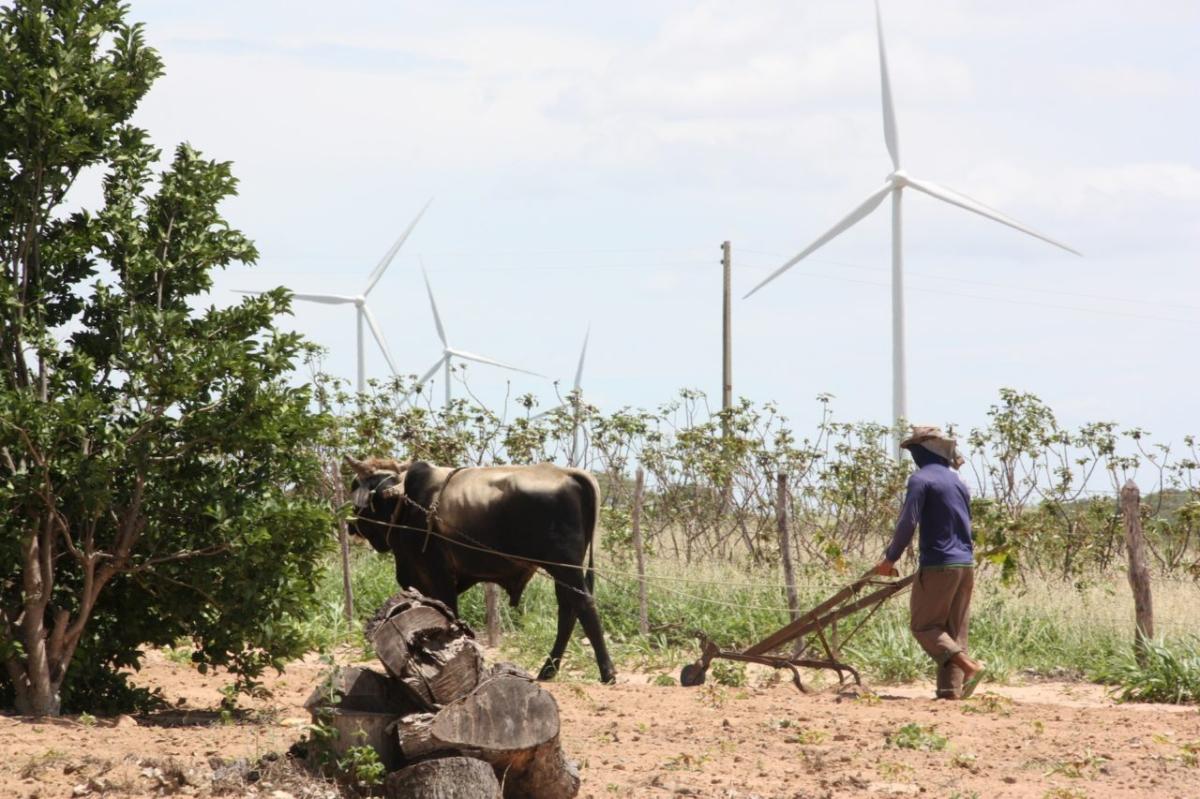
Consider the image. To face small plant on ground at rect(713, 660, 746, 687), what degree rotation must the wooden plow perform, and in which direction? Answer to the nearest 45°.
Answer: approximately 45° to its right

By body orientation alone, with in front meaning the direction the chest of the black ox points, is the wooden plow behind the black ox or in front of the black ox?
behind

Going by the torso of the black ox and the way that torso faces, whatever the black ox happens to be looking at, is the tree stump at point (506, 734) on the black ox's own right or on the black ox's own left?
on the black ox's own left

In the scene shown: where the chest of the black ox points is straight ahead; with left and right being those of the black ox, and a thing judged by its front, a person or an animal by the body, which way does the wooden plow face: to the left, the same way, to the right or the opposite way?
the same way

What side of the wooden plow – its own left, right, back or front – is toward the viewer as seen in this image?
left

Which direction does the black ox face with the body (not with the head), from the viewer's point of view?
to the viewer's left

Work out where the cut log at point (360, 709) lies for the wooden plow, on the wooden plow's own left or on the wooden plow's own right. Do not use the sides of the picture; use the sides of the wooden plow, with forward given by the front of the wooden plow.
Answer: on the wooden plow's own left

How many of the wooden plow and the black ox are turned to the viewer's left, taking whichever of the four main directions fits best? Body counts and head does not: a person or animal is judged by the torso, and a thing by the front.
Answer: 2

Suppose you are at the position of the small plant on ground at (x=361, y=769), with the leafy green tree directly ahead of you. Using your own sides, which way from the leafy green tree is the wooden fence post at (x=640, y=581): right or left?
right

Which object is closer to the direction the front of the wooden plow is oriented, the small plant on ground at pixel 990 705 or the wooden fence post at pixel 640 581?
the wooden fence post

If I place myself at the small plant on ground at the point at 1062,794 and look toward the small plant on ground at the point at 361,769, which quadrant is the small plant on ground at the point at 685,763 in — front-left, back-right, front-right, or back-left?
front-right

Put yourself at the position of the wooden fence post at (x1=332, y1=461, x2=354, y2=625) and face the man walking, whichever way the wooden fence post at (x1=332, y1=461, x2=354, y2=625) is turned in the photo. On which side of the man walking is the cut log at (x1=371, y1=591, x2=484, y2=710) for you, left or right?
right

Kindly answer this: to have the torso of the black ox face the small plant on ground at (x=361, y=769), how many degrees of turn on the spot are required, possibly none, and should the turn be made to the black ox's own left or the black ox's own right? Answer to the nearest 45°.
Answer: approximately 90° to the black ox's own left

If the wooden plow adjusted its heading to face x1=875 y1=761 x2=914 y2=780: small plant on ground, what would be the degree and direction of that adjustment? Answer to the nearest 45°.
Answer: approximately 90° to its left

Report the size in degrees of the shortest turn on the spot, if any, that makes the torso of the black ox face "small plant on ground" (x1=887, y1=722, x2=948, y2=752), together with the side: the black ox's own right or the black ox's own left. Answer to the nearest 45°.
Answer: approximately 135° to the black ox's own left

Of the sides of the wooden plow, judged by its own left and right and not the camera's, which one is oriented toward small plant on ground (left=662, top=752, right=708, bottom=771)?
left

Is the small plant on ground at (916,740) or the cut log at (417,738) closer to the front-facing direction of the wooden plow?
the cut log

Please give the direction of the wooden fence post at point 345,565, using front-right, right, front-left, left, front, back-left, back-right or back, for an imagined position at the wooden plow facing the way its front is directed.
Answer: front-right

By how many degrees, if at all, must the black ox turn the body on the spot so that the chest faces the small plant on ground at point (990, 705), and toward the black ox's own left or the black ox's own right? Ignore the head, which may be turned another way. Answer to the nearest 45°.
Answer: approximately 135° to the black ox's own left
